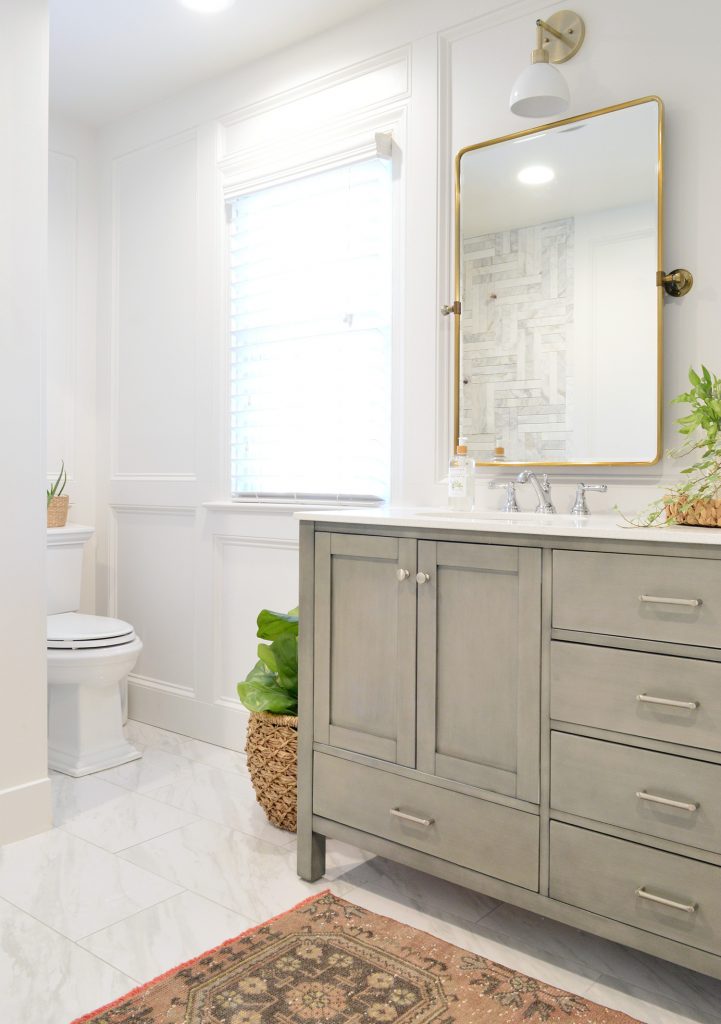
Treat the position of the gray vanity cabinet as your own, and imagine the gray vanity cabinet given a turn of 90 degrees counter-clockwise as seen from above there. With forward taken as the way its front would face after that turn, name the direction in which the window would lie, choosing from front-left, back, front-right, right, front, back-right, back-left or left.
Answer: back

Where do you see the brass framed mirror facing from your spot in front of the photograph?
facing the viewer and to the left of the viewer

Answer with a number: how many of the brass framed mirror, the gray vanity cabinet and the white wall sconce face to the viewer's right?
0

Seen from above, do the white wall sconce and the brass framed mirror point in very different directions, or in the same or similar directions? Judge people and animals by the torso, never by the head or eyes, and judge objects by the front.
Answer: same or similar directions

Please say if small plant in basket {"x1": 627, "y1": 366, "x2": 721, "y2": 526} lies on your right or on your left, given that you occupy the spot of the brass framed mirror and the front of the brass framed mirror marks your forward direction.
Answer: on your left

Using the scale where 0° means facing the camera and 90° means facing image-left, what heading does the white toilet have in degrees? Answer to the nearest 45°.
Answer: approximately 315°

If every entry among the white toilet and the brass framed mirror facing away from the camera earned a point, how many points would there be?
0

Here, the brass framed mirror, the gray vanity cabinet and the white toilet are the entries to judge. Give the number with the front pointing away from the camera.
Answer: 0

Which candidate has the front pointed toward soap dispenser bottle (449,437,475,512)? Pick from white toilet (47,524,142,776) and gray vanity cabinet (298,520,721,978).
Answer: the white toilet

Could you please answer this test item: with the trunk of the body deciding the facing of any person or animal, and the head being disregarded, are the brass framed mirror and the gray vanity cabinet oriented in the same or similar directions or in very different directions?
same or similar directions

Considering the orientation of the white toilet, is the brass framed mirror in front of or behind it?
in front

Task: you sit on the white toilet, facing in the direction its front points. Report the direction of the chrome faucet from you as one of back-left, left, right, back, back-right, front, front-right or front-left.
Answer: front
